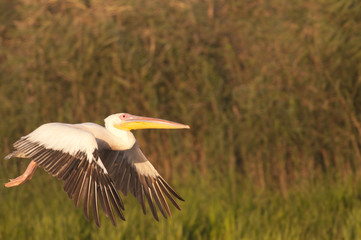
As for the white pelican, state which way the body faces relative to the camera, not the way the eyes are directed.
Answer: to the viewer's right
